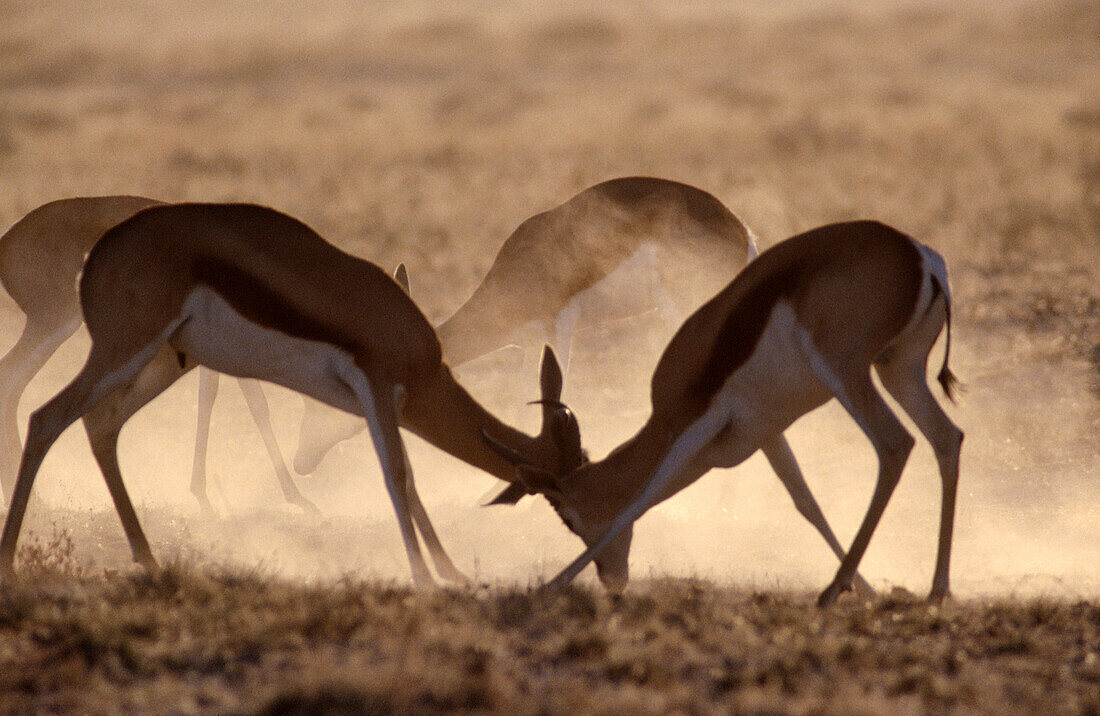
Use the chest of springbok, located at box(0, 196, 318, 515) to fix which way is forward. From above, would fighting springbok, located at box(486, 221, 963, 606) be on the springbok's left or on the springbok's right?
on the springbok's right

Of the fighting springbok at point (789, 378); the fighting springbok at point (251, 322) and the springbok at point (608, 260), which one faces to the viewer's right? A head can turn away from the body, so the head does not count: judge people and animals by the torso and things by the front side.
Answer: the fighting springbok at point (251, 322)

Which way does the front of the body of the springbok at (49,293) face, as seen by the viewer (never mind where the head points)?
to the viewer's right

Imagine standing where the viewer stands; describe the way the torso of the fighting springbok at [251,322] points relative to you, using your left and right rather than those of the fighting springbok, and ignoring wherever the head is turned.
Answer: facing to the right of the viewer

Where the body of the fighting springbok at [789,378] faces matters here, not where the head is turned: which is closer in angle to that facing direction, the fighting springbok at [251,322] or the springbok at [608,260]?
the fighting springbok

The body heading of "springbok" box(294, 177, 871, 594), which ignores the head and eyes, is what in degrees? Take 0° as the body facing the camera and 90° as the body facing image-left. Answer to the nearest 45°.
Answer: approximately 90°

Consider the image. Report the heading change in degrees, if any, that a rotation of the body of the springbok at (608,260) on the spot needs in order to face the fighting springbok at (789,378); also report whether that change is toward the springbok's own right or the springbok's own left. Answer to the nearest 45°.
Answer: approximately 90° to the springbok's own left

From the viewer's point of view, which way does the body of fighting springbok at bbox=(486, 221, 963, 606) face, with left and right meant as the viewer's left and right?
facing to the left of the viewer

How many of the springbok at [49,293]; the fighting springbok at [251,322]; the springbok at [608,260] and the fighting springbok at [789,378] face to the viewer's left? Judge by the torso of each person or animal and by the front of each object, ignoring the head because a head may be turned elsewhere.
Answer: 2
